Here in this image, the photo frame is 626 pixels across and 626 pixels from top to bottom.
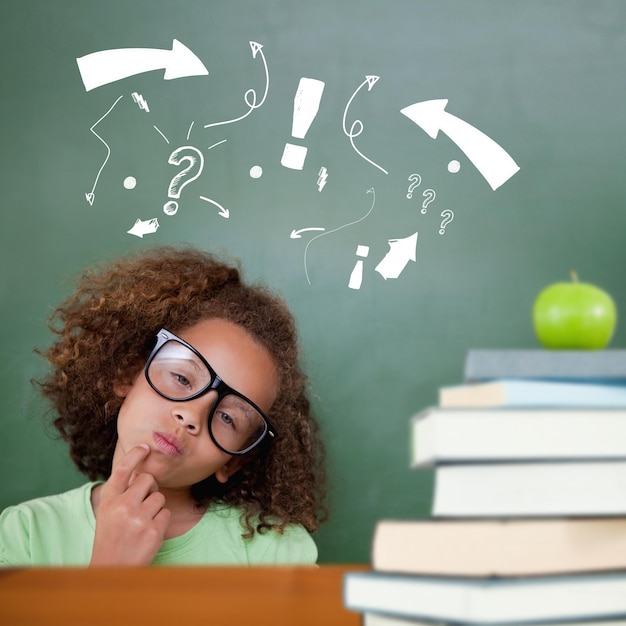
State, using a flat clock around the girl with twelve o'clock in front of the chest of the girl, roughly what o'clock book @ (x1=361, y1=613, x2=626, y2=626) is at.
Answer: The book is roughly at 10 o'clock from the girl.

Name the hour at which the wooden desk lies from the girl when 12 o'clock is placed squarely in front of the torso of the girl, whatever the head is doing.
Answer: The wooden desk is roughly at 12 o'clock from the girl.

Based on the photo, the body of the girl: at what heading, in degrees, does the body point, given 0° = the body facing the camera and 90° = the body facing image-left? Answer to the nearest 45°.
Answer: approximately 0°

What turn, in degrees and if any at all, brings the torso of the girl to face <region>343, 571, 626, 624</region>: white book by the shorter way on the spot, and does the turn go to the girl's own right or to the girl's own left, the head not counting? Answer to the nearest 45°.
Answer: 0° — they already face it
